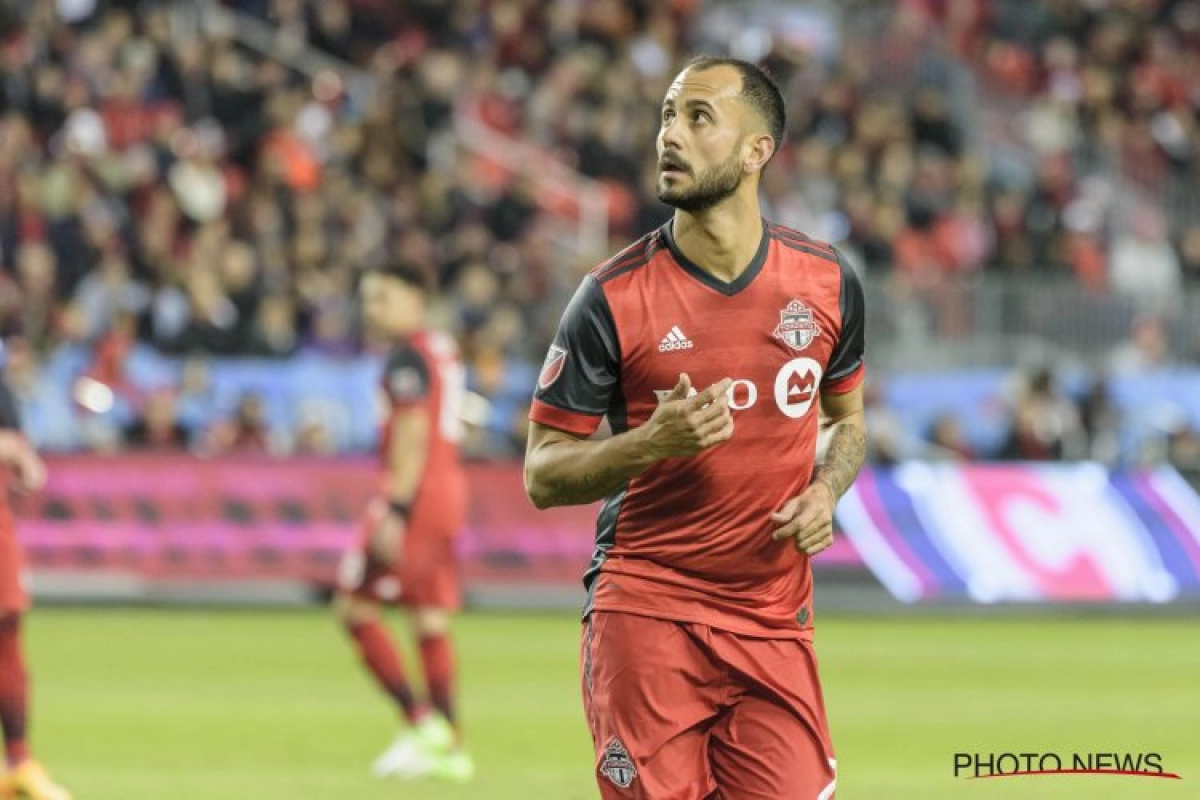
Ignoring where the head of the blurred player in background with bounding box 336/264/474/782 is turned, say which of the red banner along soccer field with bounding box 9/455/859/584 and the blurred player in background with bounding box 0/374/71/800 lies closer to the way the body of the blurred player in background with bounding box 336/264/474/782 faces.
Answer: the blurred player in background

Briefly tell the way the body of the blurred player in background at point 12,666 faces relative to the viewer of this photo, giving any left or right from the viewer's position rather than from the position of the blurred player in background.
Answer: facing to the right of the viewer

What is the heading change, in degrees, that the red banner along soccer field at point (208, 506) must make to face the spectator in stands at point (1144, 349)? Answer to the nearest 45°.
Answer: approximately 90° to its left

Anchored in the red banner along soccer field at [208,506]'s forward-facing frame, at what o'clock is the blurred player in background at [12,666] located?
The blurred player in background is roughly at 12 o'clock from the red banner along soccer field.

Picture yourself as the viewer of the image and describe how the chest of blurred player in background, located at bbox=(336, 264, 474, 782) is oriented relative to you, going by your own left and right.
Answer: facing to the left of the viewer

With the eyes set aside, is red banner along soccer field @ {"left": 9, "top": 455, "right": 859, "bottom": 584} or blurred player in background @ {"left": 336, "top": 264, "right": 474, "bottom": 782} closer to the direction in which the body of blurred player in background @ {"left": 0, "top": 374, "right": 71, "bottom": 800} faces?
the blurred player in background

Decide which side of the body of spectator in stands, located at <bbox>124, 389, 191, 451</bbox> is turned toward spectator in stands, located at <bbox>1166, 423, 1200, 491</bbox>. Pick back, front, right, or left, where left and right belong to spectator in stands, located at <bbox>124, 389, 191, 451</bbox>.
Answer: left

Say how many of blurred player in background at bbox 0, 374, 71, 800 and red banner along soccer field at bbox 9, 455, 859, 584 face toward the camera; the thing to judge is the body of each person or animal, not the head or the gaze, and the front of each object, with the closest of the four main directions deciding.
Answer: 1

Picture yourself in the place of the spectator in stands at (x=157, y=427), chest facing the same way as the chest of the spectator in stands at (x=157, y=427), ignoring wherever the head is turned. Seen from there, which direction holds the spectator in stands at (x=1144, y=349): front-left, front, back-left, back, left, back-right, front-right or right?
left
